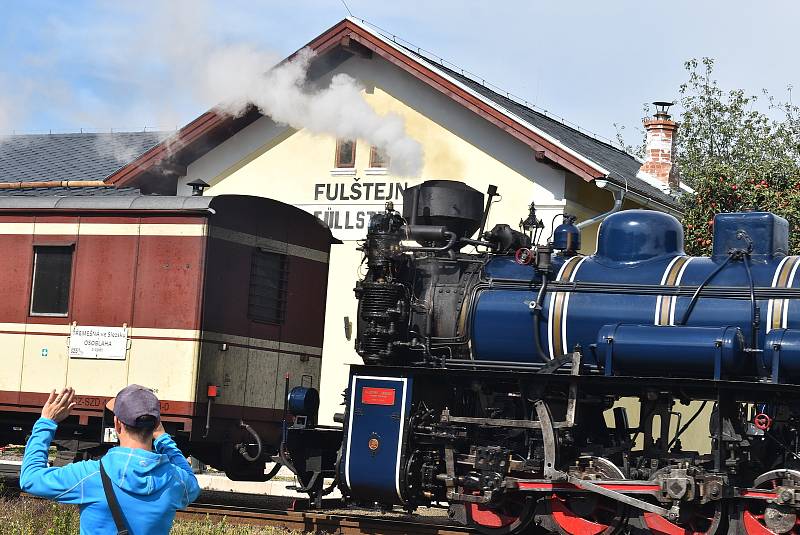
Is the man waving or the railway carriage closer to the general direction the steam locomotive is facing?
the railway carriage

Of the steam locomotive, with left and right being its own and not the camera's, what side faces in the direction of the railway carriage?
front

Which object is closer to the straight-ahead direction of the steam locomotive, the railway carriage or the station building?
the railway carriage

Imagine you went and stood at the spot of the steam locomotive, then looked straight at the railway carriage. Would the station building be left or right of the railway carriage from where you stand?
right

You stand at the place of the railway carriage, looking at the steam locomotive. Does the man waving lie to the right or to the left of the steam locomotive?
right

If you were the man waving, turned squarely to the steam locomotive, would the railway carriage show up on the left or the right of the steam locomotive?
left

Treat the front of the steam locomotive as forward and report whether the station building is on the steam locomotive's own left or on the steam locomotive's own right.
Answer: on the steam locomotive's own right

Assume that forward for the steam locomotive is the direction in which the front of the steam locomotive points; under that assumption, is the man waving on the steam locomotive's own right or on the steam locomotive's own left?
on the steam locomotive's own left

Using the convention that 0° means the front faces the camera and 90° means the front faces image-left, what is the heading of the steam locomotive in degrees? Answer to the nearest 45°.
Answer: approximately 90°
